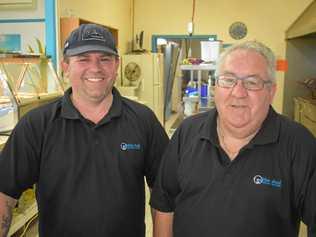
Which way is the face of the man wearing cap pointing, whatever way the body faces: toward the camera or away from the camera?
toward the camera

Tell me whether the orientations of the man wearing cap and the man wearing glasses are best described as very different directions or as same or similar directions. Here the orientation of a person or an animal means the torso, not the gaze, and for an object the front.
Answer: same or similar directions

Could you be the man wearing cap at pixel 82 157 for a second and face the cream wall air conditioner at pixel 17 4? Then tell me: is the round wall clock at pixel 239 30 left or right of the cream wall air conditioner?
right

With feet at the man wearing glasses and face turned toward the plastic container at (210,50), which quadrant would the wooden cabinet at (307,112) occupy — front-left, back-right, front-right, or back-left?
front-right

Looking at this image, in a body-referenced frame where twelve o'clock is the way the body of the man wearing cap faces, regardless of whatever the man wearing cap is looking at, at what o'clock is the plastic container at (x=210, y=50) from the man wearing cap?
The plastic container is roughly at 7 o'clock from the man wearing cap.

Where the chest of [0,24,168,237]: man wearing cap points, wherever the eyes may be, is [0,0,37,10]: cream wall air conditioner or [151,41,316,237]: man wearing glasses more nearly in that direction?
the man wearing glasses

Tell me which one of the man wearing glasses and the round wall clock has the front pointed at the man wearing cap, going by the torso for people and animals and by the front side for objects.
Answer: the round wall clock

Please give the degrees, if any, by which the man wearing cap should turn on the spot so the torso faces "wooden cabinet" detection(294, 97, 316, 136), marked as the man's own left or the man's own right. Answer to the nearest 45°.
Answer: approximately 135° to the man's own left

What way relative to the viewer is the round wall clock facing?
toward the camera

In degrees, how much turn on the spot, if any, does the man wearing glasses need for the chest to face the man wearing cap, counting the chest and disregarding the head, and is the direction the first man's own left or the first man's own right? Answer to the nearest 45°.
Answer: approximately 90° to the first man's own right

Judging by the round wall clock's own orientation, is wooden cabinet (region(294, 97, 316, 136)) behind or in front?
in front

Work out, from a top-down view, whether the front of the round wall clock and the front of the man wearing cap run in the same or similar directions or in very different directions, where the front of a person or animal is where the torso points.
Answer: same or similar directions

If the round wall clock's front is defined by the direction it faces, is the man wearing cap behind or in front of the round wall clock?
in front

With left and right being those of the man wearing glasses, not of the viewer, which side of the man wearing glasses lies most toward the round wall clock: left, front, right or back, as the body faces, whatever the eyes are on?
back

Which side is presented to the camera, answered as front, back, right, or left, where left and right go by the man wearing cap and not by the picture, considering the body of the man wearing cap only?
front

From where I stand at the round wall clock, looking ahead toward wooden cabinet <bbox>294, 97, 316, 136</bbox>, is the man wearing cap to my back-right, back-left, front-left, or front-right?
front-right
